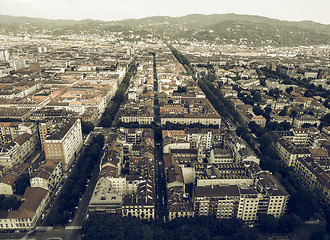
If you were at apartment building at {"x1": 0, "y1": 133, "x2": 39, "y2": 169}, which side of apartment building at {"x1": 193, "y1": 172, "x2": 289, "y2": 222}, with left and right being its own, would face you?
right

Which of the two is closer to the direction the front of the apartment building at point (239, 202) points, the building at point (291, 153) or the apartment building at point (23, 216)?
the apartment building

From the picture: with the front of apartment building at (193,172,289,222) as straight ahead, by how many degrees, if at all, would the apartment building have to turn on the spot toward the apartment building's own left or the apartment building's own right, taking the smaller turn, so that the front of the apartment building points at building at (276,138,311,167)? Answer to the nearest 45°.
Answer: approximately 135° to the apartment building's own left

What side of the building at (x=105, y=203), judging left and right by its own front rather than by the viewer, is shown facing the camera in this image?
front

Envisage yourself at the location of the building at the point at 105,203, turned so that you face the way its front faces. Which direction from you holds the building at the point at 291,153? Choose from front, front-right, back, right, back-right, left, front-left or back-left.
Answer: left

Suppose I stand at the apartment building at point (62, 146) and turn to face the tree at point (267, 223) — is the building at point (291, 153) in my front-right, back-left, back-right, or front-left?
front-left

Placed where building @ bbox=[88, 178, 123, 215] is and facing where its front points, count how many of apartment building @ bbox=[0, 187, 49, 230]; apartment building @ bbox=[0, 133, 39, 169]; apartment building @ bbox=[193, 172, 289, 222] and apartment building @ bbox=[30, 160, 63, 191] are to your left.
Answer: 1

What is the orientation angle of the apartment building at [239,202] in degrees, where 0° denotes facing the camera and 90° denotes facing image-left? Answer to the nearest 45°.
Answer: approximately 0°

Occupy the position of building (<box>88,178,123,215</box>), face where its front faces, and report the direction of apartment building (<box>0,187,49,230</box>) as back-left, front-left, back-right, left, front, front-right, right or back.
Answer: right

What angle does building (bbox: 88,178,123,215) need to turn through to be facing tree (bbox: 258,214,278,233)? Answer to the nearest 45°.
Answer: approximately 90° to its left

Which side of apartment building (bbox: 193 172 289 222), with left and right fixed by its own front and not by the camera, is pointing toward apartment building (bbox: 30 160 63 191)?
right

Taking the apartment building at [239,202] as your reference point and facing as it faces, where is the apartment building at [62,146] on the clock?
the apartment building at [62,146] is roughly at 3 o'clock from the apartment building at [239,202].

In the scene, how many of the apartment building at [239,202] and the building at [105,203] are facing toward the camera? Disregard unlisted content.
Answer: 2
